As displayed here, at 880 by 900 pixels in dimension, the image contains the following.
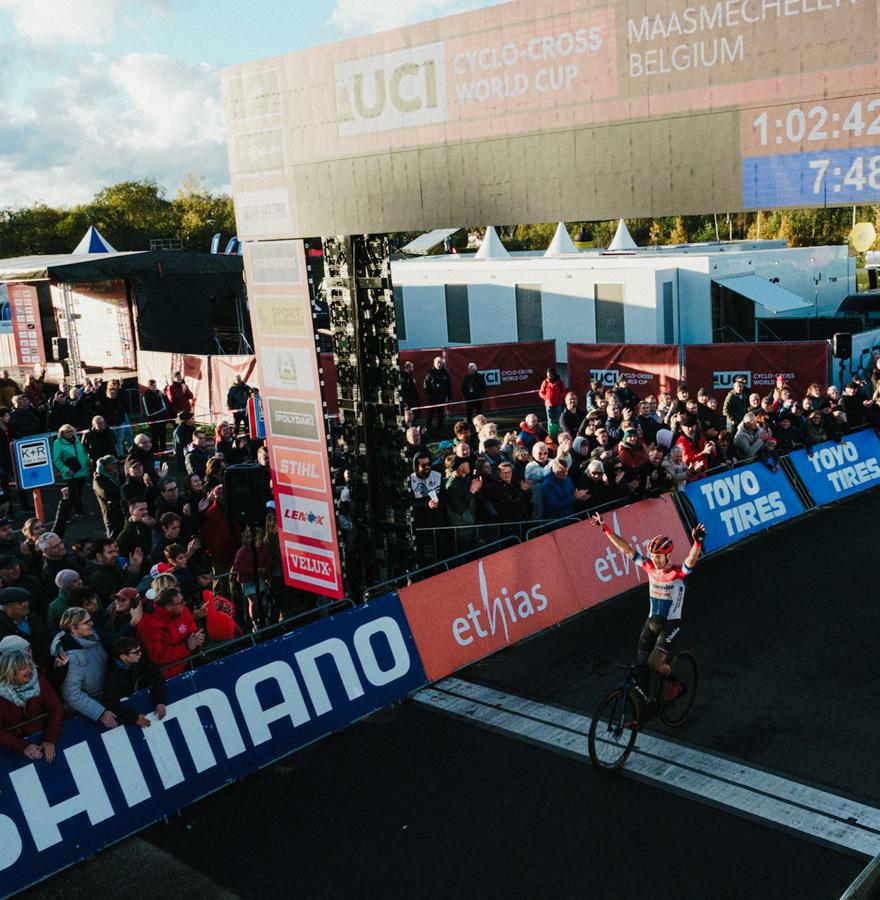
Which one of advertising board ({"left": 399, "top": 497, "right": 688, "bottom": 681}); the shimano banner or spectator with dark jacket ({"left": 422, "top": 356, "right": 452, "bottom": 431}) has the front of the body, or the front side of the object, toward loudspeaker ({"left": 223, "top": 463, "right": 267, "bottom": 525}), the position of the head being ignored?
the spectator with dark jacket

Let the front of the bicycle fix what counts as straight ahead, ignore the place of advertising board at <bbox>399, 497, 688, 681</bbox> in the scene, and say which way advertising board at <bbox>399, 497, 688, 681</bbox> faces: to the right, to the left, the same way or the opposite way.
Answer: to the left

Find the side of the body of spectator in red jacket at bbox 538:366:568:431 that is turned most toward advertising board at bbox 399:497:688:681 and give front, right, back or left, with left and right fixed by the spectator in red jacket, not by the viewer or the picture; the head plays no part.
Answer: front

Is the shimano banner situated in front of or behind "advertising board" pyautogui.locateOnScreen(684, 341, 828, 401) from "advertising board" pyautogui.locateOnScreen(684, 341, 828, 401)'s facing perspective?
in front

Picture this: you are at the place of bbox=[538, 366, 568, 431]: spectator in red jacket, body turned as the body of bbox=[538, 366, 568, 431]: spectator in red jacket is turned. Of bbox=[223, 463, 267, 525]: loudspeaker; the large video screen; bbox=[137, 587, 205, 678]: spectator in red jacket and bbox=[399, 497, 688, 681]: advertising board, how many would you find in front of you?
4

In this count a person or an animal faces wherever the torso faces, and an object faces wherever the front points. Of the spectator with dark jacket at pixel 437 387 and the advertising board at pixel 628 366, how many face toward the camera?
2

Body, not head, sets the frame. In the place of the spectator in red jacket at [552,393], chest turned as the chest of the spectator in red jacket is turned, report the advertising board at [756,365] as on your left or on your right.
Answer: on your left

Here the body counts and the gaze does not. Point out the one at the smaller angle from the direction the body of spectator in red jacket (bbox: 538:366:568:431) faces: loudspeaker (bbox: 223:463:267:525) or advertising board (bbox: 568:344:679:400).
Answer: the loudspeaker

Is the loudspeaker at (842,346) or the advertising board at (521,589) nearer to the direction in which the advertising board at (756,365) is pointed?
the advertising board

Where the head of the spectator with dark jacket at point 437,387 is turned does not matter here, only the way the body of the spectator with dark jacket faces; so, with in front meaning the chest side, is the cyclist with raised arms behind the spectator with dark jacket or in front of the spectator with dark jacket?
in front

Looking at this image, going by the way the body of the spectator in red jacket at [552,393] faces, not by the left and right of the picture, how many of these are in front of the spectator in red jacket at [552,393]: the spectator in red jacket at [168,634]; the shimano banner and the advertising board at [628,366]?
2
